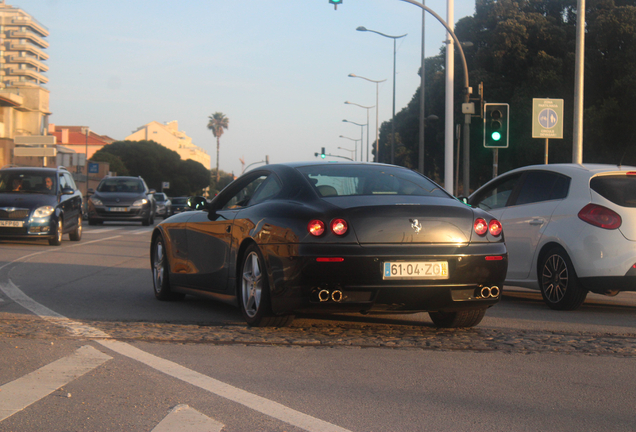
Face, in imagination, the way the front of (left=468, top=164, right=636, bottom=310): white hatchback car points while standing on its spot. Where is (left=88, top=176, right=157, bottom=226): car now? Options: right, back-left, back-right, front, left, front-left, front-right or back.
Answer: front

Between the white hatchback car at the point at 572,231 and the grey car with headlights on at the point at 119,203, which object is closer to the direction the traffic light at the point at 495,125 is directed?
the white hatchback car

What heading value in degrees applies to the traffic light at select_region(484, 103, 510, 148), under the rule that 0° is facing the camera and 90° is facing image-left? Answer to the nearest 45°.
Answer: approximately 0°

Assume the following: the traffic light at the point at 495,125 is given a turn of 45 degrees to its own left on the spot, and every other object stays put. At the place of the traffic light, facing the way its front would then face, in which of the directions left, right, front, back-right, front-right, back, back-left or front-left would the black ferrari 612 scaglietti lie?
front-right

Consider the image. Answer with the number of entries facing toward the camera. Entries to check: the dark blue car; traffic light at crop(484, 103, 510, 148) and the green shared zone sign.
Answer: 3

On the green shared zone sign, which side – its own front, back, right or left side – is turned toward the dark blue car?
right

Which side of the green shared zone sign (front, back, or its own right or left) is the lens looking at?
front

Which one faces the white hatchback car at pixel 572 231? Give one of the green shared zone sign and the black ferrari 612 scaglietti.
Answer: the green shared zone sign

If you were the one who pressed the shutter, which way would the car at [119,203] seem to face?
facing the viewer

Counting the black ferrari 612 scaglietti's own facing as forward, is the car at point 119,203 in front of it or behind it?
in front

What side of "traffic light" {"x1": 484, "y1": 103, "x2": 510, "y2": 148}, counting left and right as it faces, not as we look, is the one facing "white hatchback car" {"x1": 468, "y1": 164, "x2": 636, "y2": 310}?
front

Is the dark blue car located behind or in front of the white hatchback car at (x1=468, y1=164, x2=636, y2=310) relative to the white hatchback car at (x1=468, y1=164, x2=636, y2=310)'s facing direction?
in front
